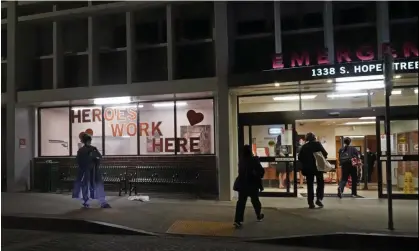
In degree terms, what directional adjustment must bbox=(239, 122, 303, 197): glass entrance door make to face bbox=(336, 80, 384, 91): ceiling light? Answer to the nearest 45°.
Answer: approximately 45° to its left

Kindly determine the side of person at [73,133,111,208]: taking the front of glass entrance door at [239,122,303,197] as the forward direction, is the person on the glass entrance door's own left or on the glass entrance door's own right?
on the glass entrance door's own right

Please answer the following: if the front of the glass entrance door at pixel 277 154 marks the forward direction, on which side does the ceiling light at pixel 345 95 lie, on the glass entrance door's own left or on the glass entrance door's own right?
on the glass entrance door's own left

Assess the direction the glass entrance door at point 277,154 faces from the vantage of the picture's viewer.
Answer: facing the viewer

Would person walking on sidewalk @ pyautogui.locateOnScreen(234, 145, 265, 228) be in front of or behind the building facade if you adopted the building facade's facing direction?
in front

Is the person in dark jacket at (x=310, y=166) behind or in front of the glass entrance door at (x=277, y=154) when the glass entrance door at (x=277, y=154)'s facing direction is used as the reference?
in front

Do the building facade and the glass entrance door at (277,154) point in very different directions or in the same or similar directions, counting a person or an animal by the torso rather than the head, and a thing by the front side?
same or similar directions

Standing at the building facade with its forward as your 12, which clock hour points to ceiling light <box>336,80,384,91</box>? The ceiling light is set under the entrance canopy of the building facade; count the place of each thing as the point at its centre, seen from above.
The ceiling light is roughly at 10 o'clock from the building facade.

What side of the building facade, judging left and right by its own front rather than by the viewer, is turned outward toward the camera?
front

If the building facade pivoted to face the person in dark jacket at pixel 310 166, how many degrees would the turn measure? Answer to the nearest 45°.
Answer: approximately 45° to its left
